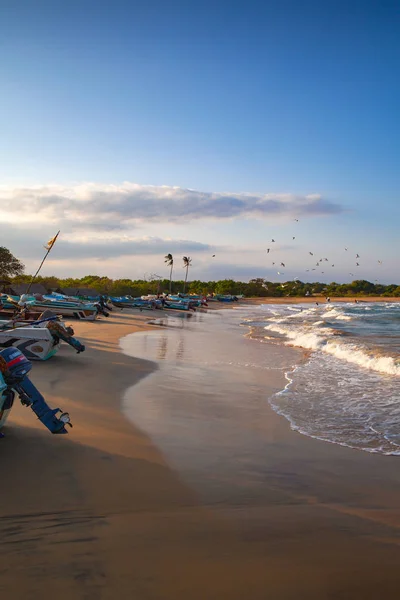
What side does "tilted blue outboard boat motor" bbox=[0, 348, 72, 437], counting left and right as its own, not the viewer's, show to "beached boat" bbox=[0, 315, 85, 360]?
right

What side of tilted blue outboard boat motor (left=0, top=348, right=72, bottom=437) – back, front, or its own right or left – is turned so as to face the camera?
left
